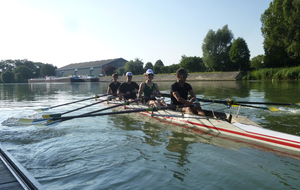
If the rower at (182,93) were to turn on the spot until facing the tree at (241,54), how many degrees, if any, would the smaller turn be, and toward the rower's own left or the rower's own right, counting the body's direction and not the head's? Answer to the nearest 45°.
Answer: approximately 135° to the rower's own left

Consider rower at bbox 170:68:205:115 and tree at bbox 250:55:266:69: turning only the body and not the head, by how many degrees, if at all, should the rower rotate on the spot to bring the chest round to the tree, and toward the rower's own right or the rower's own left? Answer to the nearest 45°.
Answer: approximately 135° to the rower's own left

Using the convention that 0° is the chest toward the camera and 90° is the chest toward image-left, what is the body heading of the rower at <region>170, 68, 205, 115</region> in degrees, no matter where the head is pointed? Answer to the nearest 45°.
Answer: approximately 315°

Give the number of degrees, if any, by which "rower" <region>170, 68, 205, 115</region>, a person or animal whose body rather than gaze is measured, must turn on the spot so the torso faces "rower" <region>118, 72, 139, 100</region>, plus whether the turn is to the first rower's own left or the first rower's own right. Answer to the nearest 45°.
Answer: approximately 180°
